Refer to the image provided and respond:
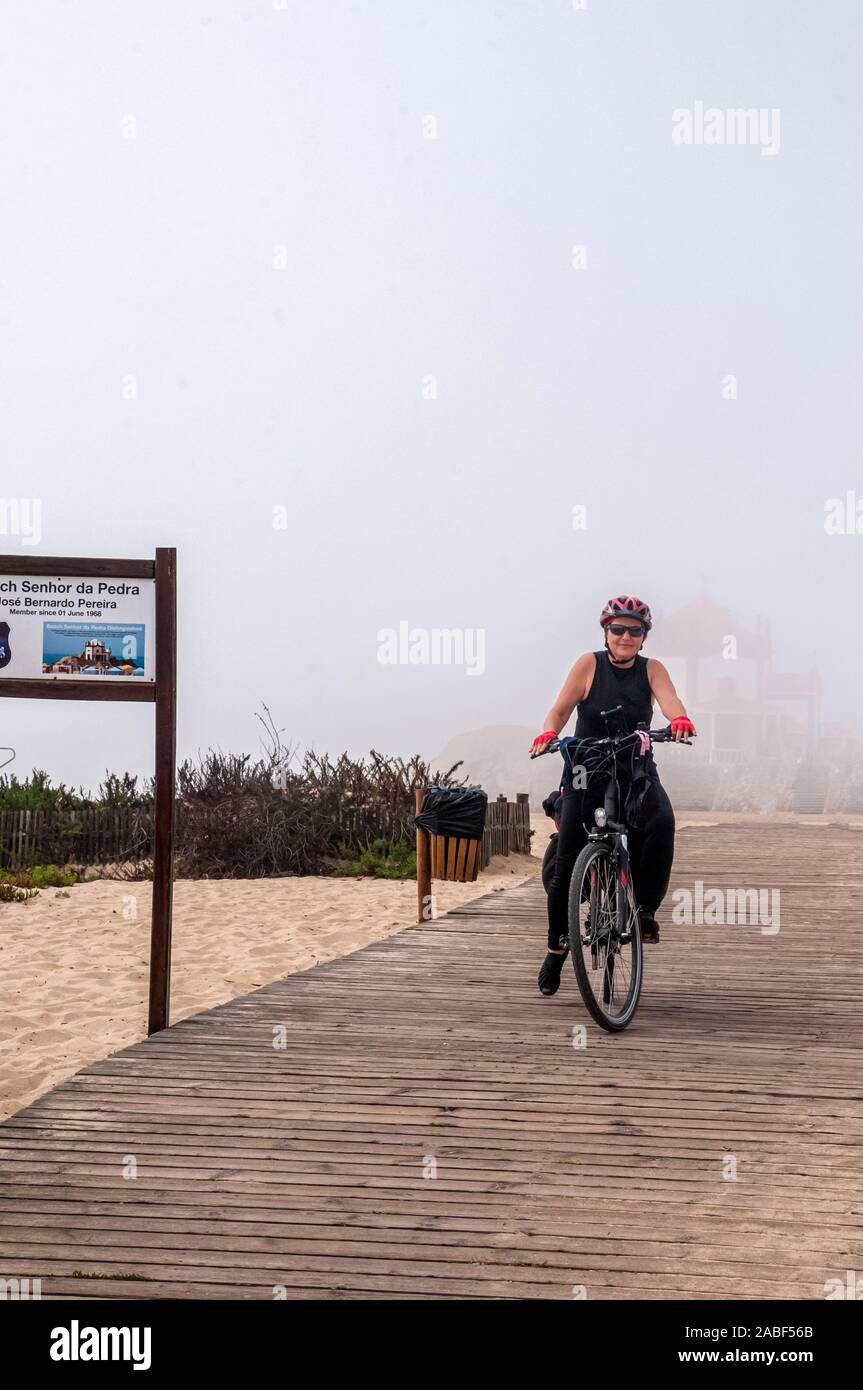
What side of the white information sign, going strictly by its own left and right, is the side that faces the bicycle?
left

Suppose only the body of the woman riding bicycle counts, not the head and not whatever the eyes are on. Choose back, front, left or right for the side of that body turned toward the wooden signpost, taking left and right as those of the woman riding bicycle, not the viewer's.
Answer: right

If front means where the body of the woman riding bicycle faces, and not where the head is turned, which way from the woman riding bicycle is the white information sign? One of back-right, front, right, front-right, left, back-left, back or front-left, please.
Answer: right

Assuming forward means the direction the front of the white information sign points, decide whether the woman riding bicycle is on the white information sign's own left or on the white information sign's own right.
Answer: on the white information sign's own left

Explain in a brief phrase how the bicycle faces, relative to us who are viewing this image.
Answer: facing the viewer

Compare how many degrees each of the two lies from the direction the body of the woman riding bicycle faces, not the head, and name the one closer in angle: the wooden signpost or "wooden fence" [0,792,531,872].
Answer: the wooden signpost

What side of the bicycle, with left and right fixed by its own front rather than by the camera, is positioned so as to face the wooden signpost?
right

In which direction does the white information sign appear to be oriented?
toward the camera

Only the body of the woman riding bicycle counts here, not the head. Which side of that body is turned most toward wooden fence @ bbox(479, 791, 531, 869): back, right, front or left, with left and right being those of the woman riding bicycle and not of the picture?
back

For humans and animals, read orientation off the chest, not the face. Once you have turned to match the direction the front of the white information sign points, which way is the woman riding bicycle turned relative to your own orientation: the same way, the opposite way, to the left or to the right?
the same way

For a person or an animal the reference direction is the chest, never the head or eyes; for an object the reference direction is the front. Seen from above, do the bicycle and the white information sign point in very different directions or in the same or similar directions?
same or similar directions

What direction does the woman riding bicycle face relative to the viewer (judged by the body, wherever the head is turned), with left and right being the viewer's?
facing the viewer

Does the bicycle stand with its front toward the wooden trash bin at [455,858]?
no

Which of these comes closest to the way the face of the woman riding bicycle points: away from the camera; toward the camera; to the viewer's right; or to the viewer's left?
toward the camera
